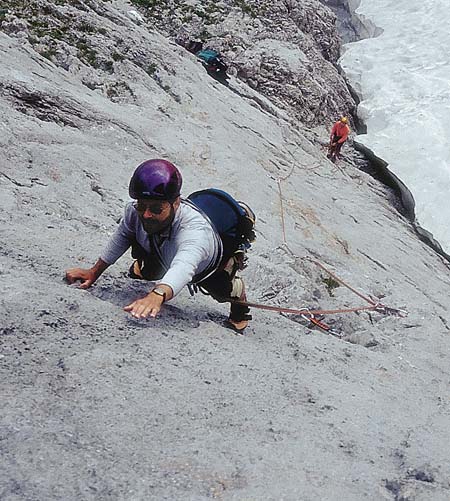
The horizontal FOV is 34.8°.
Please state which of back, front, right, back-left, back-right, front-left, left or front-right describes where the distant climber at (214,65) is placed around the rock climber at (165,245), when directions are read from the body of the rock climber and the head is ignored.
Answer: back-right

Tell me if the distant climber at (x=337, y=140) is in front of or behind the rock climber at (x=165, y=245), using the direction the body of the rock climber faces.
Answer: behind

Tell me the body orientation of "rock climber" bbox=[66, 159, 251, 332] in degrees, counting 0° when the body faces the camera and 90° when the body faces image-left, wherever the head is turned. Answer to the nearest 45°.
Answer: approximately 45°
